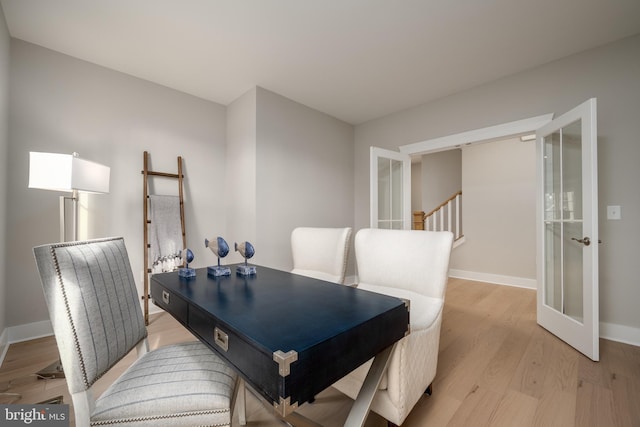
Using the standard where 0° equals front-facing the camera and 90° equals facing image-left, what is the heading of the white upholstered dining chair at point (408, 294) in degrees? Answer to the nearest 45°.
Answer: approximately 45°

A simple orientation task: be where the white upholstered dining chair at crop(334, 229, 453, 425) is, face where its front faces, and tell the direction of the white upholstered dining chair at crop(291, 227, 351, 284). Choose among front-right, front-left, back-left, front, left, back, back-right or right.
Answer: right

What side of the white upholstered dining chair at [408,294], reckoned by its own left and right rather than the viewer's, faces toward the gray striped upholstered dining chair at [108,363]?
front

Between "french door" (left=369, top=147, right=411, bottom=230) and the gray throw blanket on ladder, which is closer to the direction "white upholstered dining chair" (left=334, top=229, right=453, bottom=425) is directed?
the gray throw blanket on ladder

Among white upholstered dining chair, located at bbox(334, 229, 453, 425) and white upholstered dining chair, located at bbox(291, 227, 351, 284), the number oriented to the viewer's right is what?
0

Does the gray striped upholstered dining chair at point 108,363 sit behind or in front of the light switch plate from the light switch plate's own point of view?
in front

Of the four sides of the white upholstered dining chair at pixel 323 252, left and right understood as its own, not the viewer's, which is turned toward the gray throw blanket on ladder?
right

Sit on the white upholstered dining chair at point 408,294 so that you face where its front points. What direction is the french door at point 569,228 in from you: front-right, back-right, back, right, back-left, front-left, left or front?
back

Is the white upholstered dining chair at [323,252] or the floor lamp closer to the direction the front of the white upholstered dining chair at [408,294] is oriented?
the floor lamp
